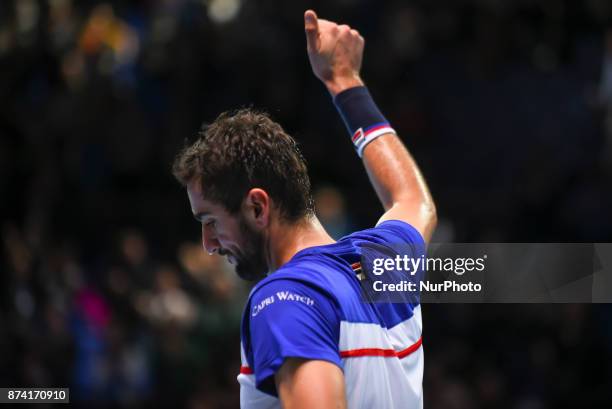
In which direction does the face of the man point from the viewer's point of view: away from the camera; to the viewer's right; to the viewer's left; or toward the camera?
to the viewer's left

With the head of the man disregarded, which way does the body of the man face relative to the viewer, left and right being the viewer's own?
facing away from the viewer and to the left of the viewer
